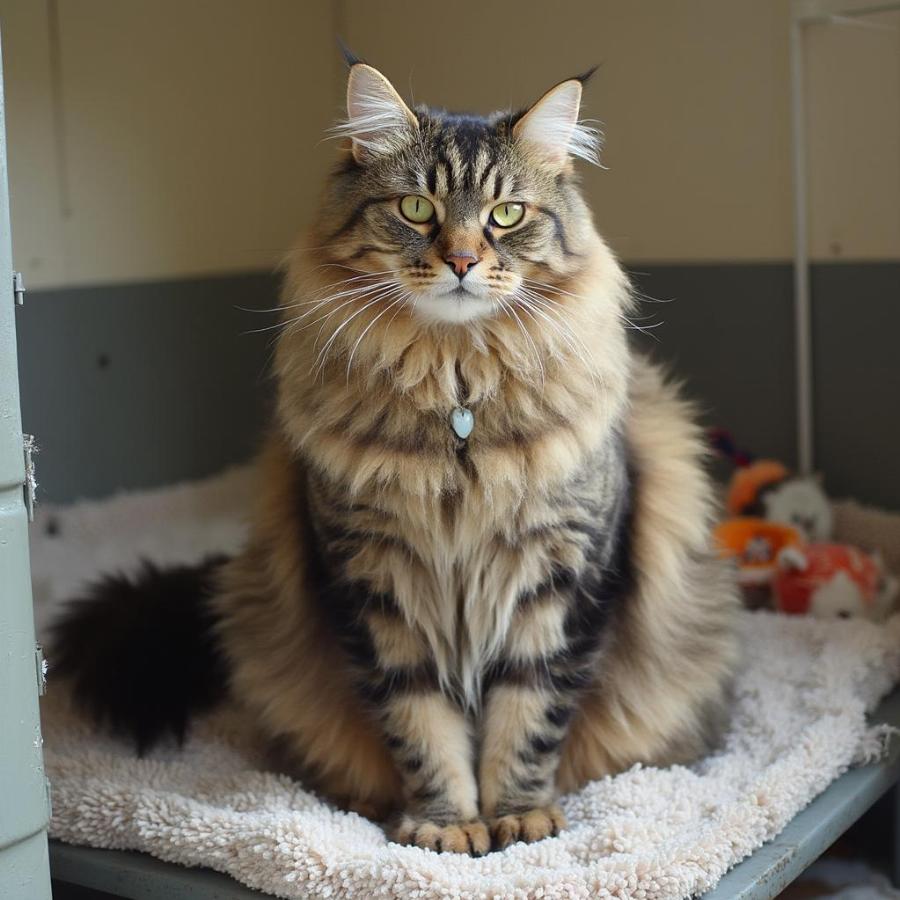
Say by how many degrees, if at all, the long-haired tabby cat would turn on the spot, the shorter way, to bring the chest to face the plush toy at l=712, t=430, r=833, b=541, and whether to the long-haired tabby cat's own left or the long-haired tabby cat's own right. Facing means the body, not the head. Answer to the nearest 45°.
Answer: approximately 135° to the long-haired tabby cat's own left

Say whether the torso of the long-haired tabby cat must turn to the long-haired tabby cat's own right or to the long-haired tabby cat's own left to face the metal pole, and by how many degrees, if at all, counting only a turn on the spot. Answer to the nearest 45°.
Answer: approximately 135° to the long-haired tabby cat's own left

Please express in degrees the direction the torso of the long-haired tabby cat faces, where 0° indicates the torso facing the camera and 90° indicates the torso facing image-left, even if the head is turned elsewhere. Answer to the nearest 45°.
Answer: approximately 0°
